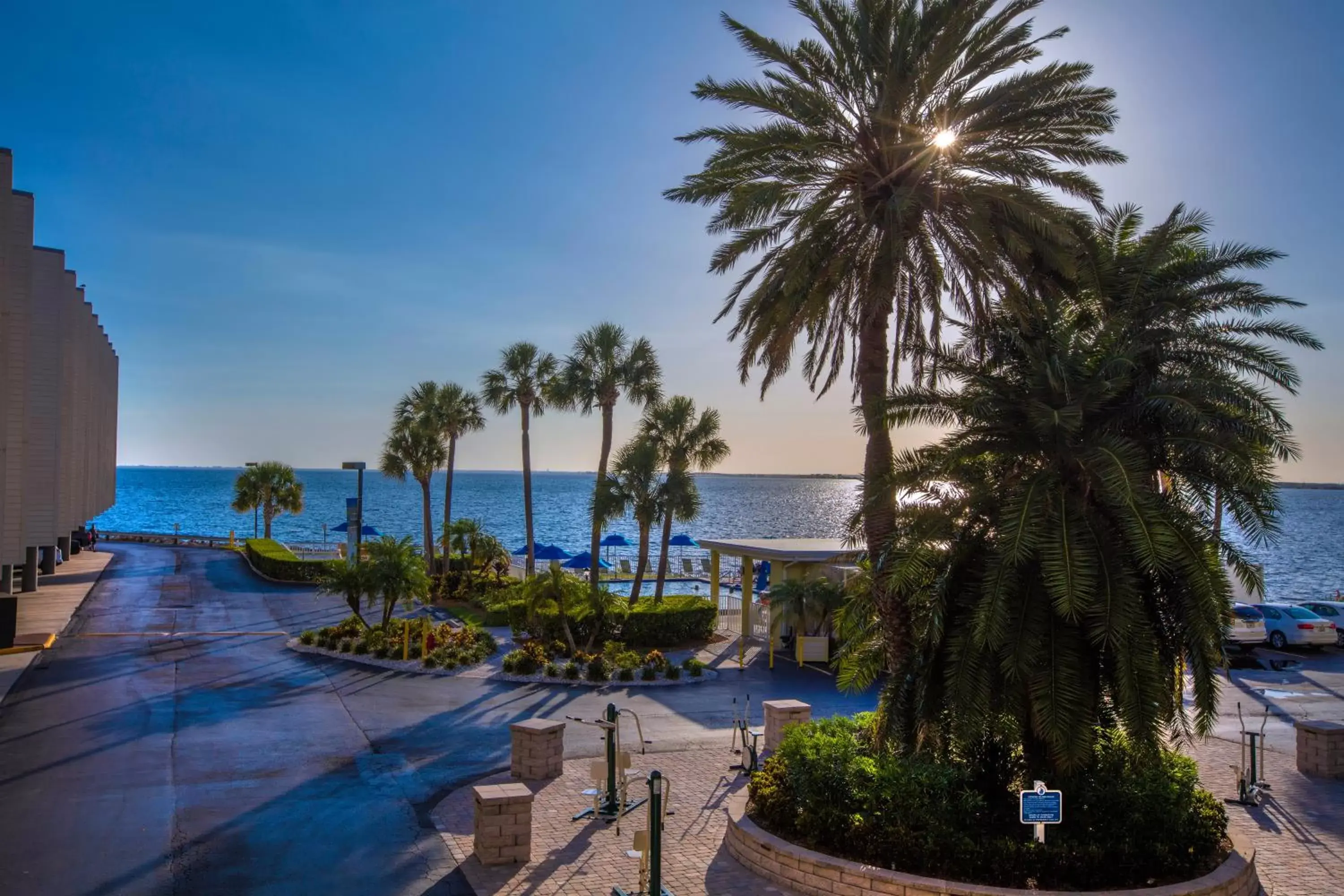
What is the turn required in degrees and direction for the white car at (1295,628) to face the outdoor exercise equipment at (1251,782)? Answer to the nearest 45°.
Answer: approximately 135° to its left

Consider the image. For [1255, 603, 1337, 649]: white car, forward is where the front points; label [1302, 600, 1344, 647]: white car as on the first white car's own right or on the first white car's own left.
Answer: on the first white car's own right

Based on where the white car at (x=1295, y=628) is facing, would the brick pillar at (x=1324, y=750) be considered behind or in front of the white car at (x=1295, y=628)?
behind

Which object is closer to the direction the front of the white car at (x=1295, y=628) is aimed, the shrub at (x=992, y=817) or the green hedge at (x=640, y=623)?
the green hedge

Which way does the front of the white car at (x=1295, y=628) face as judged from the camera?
facing away from the viewer and to the left of the viewer
